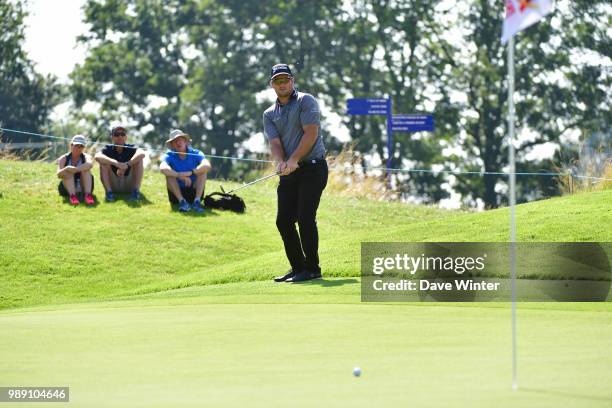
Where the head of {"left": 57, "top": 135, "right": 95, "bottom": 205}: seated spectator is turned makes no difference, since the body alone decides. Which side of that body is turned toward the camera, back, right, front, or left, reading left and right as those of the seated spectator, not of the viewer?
front

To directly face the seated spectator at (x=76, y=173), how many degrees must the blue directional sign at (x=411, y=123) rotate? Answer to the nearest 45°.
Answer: approximately 45° to its right

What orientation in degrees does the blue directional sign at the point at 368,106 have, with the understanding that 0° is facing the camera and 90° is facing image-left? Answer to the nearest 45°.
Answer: approximately 0°

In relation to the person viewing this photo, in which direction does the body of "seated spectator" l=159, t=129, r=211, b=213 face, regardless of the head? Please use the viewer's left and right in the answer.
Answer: facing the viewer

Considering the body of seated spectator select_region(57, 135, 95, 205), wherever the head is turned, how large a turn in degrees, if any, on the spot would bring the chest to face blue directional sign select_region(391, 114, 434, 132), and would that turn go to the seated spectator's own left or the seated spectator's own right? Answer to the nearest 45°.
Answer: approximately 135° to the seated spectator's own left

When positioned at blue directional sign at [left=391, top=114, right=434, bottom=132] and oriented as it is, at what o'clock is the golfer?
The golfer is roughly at 12 o'clock from the blue directional sign.

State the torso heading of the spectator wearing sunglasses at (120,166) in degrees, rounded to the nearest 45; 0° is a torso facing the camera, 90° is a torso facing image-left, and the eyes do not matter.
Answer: approximately 0°

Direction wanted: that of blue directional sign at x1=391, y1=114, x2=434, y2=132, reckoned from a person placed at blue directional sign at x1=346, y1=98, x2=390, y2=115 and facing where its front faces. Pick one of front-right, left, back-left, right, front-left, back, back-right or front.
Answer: left

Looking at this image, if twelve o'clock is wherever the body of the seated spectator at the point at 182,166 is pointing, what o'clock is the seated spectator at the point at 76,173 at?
the seated spectator at the point at 76,173 is roughly at 3 o'clock from the seated spectator at the point at 182,166.

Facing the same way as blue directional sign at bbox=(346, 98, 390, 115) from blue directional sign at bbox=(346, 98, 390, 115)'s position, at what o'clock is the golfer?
The golfer is roughly at 12 o'clock from the blue directional sign.

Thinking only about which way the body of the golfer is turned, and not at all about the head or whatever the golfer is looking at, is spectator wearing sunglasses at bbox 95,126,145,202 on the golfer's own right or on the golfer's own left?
on the golfer's own right

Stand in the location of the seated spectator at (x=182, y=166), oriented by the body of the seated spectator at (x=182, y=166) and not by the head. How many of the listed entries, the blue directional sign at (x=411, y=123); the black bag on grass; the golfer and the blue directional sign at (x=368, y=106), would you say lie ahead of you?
1

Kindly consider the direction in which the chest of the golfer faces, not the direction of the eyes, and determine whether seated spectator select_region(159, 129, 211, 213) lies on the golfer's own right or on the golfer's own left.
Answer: on the golfer's own right
